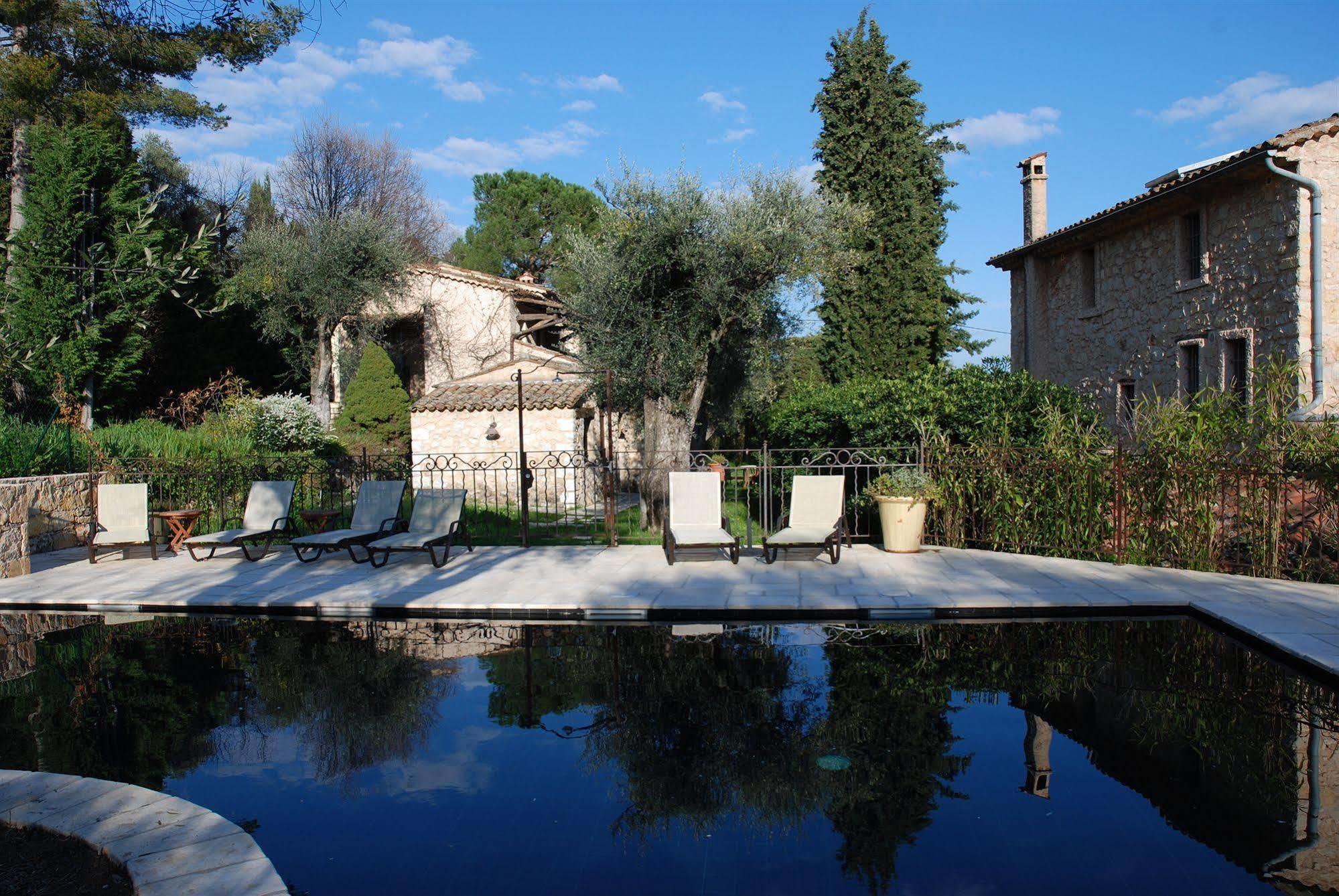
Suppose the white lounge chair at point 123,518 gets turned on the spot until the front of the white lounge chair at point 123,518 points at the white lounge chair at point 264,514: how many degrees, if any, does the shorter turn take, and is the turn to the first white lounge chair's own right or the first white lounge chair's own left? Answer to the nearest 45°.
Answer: approximately 45° to the first white lounge chair's own left

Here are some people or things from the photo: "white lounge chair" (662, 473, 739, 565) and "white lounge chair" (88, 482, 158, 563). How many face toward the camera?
2

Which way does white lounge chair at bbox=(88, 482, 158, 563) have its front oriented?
toward the camera

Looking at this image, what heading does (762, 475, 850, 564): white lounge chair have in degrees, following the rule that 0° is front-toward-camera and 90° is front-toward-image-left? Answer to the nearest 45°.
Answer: approximately 45°

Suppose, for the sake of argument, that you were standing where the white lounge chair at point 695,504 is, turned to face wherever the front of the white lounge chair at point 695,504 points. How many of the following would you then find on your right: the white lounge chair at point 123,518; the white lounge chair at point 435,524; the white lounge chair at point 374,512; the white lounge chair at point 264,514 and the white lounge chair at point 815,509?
4

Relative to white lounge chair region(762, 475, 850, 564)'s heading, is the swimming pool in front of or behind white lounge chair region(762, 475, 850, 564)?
in front

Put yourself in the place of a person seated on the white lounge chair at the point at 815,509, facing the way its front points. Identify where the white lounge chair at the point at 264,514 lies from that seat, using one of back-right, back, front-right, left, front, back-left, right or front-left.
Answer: front-right

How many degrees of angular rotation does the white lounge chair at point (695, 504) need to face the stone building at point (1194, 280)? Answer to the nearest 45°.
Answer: approximately 135° to its left

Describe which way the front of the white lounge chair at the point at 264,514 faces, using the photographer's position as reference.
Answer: facing the viewer and to the left of the viewer

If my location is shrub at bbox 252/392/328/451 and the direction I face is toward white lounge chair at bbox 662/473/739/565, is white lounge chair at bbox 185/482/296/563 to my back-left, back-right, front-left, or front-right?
front-right

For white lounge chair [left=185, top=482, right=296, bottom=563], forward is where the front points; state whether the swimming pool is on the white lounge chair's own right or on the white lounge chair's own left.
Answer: on the white lounge chair's own left

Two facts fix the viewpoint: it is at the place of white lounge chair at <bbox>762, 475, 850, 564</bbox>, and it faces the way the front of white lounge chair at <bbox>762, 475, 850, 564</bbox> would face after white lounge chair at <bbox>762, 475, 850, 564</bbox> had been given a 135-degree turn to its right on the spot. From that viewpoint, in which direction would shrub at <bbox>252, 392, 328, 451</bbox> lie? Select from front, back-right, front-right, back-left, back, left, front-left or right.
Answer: front-left

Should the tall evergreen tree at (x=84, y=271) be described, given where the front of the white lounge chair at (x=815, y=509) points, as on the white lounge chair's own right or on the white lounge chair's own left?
on the white lounge chair's own right

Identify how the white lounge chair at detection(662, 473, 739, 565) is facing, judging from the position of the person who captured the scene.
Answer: facing the viewer

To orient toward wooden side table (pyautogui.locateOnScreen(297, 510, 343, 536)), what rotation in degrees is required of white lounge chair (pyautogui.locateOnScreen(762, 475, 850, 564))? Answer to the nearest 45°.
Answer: approximately 45° to its right

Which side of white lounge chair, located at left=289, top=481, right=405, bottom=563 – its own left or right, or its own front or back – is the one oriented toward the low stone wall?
right
